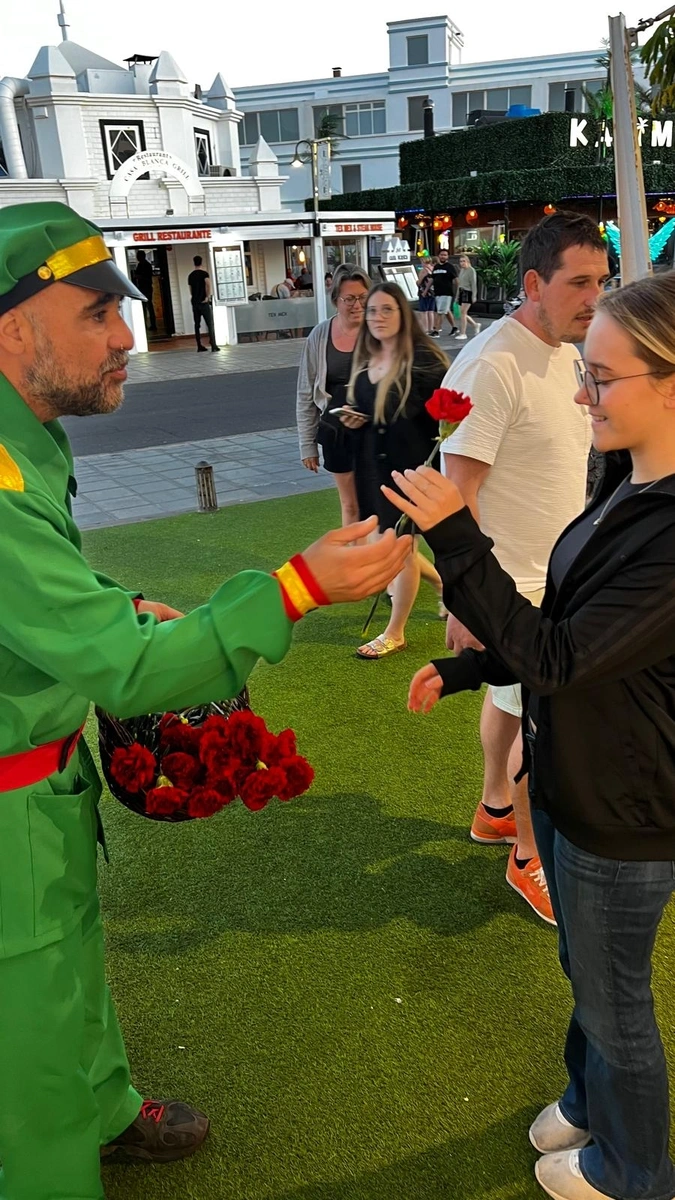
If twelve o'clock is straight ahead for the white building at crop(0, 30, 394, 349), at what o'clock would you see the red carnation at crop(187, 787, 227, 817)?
The red carnation is roughly at 12 o'clock from the white building.

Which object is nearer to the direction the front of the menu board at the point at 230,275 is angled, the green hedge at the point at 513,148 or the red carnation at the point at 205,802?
the red carnation

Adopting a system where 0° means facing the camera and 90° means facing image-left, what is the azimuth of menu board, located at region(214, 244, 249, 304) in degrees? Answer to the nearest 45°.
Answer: approximately 0°

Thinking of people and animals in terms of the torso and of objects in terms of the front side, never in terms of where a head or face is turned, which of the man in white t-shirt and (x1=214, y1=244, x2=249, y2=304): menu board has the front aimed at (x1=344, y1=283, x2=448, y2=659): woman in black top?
the menu board

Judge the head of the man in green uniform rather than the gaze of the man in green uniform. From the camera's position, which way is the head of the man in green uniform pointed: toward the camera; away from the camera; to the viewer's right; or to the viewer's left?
to the viewer's right

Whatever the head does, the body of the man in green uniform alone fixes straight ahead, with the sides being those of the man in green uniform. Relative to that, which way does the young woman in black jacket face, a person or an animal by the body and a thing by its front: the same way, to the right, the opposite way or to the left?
the opposite way

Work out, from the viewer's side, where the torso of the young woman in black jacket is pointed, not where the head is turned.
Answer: to the viewer's left

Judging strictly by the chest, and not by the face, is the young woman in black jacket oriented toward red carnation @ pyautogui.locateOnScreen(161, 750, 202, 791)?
yes

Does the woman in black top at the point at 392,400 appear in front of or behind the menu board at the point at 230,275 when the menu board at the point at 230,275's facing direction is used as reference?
in front

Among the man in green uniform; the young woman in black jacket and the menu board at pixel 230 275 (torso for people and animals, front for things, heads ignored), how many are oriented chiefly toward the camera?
1

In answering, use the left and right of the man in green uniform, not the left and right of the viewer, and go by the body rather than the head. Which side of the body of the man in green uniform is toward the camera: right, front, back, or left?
right

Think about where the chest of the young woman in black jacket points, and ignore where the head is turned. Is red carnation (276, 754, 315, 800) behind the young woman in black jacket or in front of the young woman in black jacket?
in front
